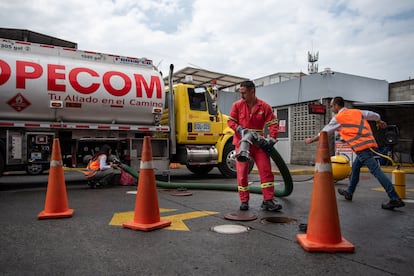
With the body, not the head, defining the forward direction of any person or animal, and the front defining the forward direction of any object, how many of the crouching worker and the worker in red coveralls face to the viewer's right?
1

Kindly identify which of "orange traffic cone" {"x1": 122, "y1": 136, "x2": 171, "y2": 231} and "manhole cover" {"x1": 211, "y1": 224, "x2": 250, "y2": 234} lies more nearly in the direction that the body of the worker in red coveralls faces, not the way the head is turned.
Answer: the manhole cover

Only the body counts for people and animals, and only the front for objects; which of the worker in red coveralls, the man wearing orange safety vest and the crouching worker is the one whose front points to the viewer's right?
the crouching worker

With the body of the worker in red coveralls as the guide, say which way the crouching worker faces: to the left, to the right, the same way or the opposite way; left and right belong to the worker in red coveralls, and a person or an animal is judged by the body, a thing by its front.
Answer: to the left

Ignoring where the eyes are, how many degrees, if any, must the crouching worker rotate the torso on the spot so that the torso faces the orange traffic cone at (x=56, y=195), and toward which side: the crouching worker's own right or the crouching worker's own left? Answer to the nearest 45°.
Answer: approximately 90° to the crouching worker's own right

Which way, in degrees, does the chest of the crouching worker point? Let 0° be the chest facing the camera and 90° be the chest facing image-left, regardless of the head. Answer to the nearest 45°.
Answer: approximately 270°

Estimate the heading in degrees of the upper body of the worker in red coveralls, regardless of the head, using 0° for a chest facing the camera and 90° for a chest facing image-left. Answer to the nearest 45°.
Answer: approximately 0°

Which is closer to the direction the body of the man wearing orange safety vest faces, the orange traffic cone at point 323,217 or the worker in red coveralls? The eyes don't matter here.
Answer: the worker in red coveralls

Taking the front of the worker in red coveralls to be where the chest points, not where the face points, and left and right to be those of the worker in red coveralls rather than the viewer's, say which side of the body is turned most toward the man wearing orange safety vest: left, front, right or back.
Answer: left
